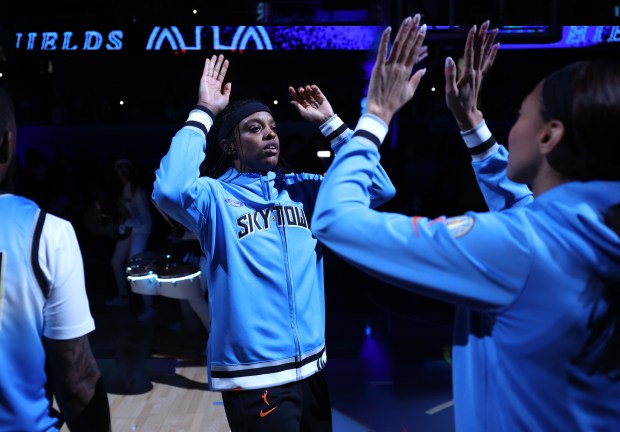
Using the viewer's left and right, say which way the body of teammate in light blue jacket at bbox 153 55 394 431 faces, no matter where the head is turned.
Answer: facing the viewer and to the right of the viewer

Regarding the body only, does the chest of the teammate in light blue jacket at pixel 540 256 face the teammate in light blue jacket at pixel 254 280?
yes

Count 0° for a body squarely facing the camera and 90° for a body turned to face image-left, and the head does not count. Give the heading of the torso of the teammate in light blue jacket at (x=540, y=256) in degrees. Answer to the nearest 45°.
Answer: approximately 135°

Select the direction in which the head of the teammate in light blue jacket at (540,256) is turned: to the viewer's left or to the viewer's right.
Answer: to the viewer's left

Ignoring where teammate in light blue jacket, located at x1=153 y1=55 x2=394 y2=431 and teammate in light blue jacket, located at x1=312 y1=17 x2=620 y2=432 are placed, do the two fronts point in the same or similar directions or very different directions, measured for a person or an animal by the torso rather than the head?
very different directions

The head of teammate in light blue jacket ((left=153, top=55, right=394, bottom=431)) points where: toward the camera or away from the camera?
toward the camera

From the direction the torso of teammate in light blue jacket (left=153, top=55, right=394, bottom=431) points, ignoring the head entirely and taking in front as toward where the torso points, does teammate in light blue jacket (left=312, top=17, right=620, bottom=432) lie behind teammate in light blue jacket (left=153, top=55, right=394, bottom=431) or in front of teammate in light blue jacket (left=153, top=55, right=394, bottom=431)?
in front
